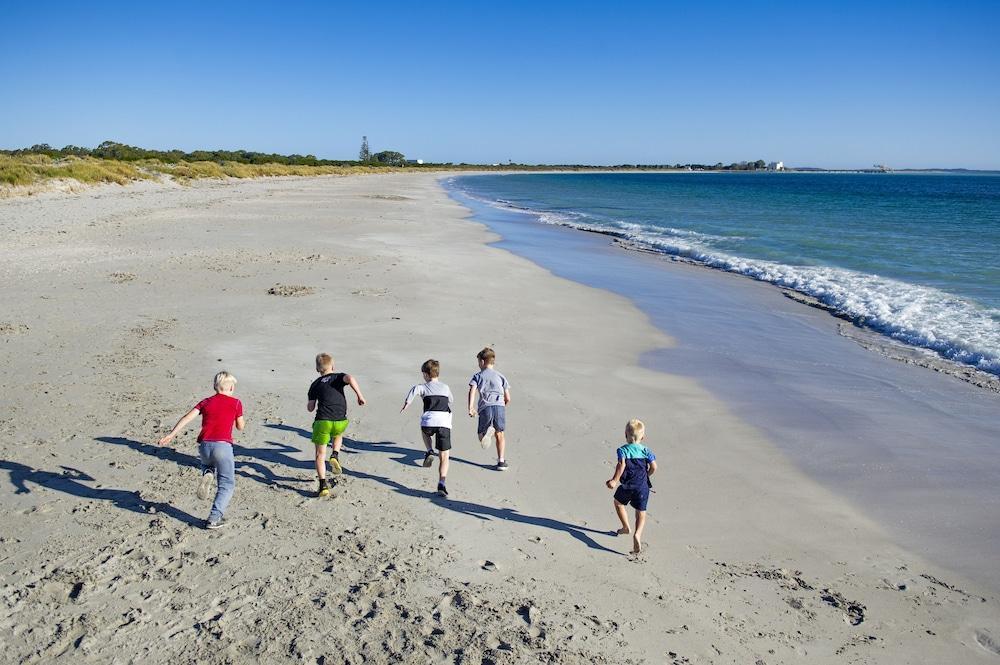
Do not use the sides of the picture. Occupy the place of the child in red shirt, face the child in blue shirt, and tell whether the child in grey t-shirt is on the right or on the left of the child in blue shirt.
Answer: left

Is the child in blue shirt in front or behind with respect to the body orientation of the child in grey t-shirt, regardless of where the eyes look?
behind

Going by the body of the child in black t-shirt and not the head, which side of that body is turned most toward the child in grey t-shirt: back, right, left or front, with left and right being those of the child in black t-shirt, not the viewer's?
right

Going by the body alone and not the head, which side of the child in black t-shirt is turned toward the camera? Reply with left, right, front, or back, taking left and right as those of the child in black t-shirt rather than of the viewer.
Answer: back

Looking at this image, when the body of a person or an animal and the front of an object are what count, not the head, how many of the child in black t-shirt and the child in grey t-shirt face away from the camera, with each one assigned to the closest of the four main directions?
2

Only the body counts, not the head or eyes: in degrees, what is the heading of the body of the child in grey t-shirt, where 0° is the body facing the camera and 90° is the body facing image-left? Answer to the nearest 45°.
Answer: approximately 180°

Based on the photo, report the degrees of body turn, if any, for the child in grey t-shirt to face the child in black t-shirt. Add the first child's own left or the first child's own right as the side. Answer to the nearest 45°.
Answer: approximately 90° to the first child's own left

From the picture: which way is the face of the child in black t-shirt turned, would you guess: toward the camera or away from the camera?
away from the camera

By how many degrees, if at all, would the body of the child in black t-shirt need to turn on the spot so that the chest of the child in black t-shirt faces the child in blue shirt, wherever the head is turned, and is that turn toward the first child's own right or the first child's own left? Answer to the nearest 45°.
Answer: approximately 135° to the first child's own right

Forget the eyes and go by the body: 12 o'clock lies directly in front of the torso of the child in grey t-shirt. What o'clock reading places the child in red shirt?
The child in red shirt is roughly at 8 o'clock from the child in grey t-shirt.

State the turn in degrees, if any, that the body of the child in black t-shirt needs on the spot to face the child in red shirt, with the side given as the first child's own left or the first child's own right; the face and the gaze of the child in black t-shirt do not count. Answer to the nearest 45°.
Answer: approximately 135° to the first child's own left

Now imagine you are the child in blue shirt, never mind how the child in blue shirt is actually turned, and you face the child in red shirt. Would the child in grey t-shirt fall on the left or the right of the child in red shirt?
right
